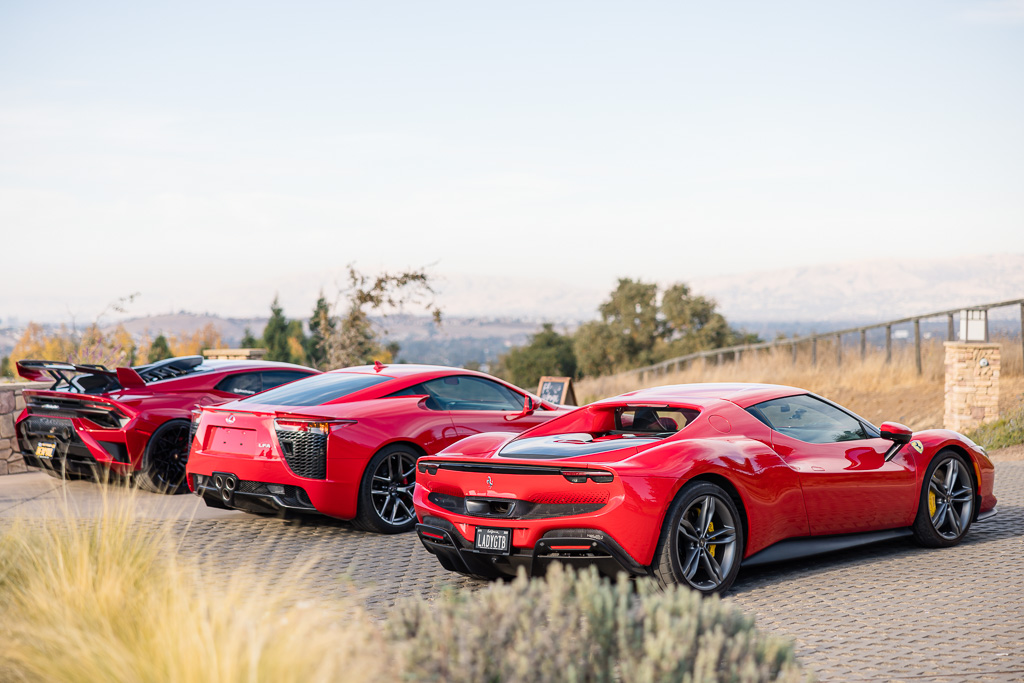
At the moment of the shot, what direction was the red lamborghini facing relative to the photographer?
facing away from the viewer and to the right of the viewer

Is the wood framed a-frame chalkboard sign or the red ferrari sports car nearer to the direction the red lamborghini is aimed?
the wood framed a-frame chalkboard sign

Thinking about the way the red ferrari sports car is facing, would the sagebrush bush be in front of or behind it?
behind

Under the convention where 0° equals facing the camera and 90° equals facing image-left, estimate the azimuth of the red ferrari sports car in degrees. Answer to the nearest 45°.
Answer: approximately 225°

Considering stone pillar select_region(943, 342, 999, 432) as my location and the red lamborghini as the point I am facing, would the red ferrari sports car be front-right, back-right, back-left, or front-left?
front-left

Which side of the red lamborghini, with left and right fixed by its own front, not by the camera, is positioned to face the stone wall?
left

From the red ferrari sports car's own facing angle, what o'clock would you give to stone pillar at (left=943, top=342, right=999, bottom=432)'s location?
The stone pillar is roughly at 11 o'clock from the red ferrari sports car.

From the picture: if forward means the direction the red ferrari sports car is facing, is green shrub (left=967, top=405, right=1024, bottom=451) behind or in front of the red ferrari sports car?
in front

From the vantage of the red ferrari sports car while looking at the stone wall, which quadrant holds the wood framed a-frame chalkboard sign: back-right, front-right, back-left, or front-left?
front-right

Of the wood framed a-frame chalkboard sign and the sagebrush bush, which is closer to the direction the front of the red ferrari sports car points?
the wood framed a-frame chalkboard sign

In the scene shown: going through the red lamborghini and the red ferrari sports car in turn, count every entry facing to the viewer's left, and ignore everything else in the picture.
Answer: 0

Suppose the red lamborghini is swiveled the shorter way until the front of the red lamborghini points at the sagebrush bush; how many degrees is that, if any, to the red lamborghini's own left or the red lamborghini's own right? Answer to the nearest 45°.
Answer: approximately 135° to the red lamborghini's own right

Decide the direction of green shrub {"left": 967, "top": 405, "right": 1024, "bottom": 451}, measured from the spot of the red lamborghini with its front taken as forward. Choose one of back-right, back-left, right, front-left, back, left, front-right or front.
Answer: front-right

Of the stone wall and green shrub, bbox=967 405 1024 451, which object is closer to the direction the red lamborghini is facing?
the green shrub

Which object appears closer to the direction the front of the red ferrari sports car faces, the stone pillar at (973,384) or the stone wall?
the stone pillar
